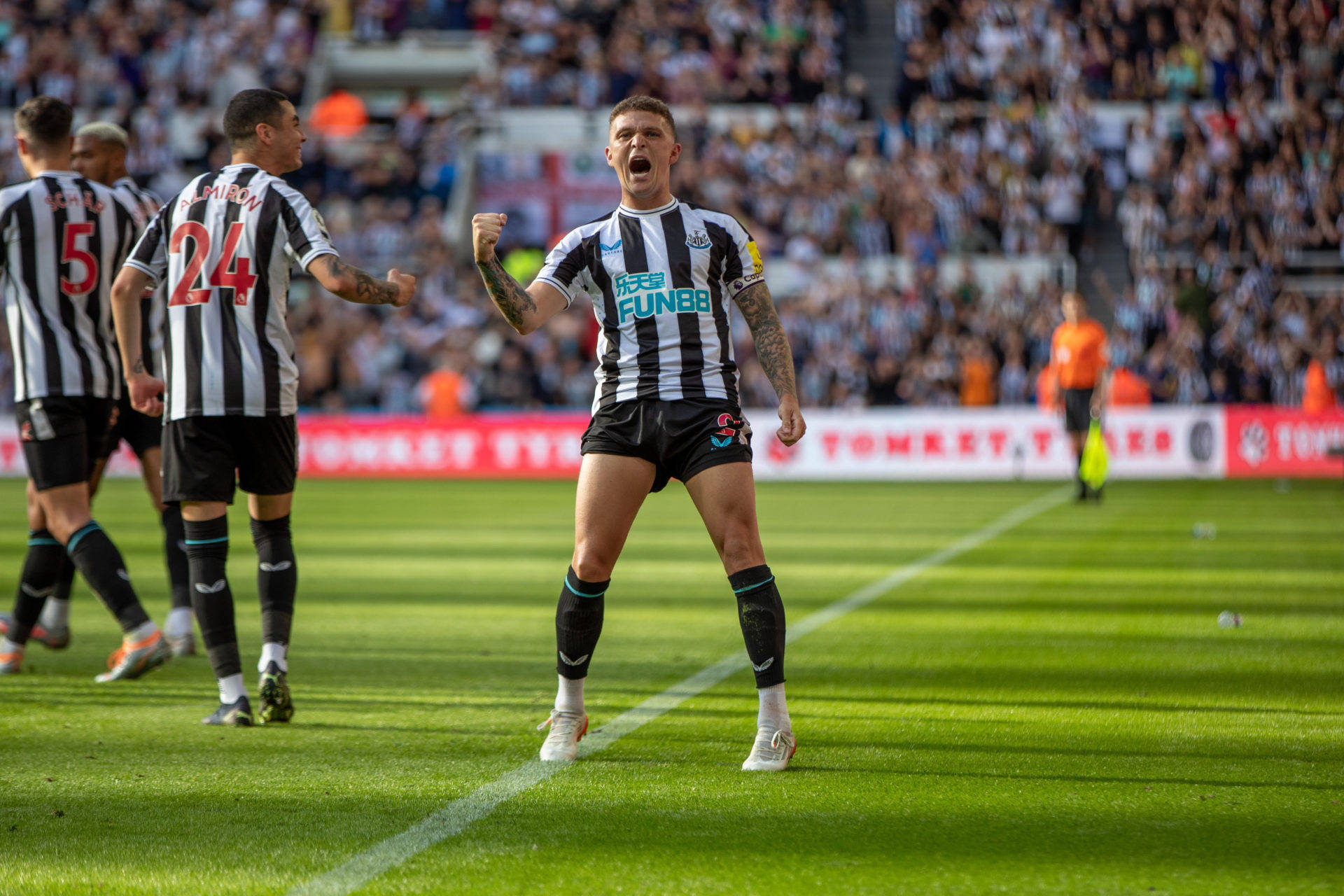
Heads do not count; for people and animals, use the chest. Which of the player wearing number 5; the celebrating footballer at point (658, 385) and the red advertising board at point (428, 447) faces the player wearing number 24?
the red advertising board

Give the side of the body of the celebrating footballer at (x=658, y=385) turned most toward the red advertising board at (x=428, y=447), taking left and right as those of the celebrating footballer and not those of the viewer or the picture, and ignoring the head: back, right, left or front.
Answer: back

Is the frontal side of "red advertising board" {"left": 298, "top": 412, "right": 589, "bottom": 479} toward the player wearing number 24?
yes

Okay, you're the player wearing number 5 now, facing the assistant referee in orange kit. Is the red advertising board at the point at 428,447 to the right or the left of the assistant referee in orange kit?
left

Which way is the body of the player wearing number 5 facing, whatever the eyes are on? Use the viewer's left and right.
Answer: facing away from the viewer and to the left of the viewer

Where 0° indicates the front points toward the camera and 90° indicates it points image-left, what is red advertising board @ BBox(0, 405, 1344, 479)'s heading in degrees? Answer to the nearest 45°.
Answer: approximately 0°

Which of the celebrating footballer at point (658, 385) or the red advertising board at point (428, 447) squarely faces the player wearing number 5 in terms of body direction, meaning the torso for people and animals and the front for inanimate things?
the red advertising board

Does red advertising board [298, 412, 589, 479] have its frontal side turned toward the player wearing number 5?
yes

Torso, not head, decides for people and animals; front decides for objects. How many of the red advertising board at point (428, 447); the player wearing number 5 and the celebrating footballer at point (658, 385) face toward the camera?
2

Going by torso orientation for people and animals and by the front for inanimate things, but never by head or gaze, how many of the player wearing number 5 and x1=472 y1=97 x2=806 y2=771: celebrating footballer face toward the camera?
1
